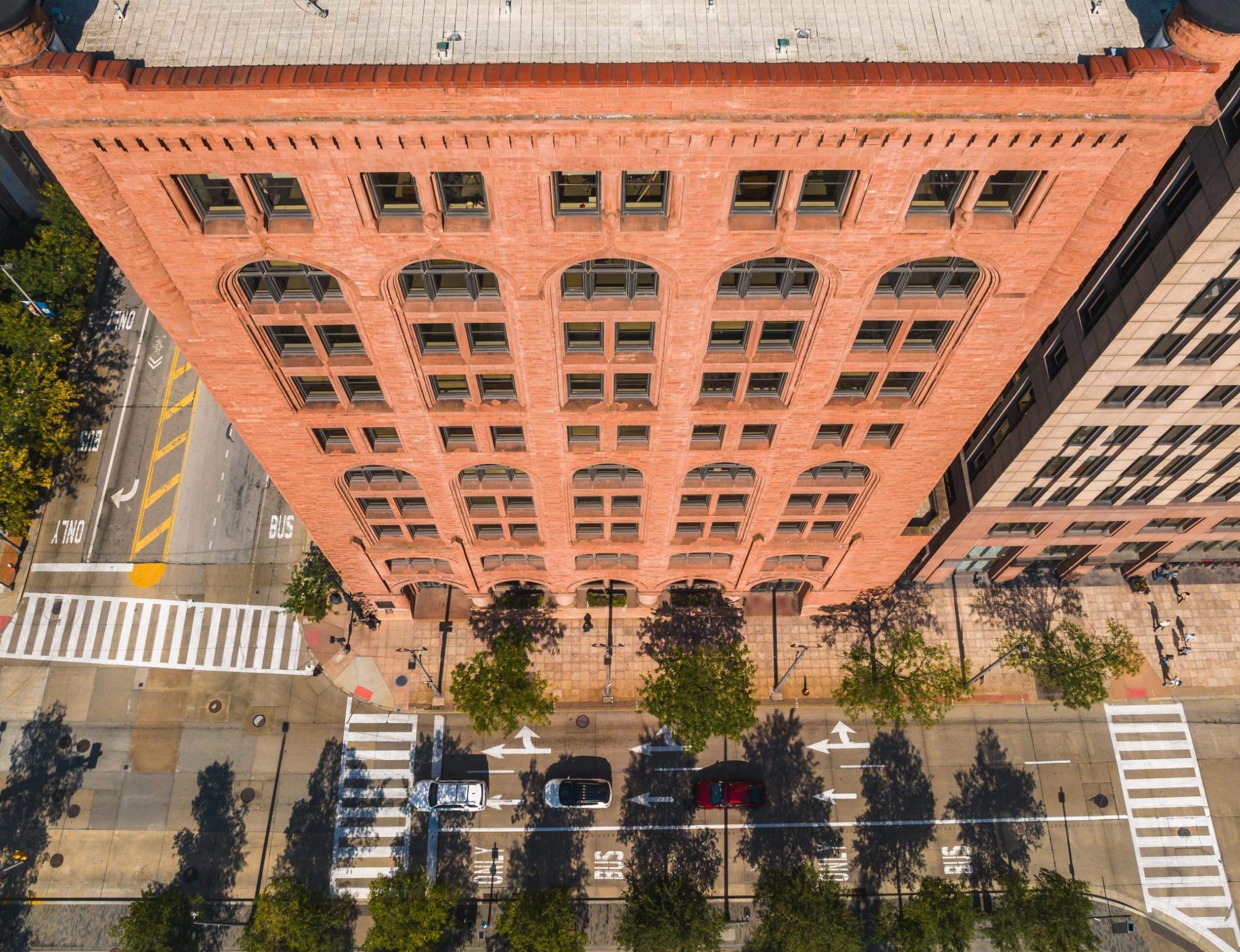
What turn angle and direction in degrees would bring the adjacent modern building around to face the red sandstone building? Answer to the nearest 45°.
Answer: approximately 45° to its right

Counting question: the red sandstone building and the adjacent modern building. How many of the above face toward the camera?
2

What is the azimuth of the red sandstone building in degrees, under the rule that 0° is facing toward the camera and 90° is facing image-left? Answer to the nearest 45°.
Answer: approximately 0°

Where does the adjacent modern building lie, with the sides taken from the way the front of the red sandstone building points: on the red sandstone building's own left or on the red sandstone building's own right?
on the red sandstone building's own left
